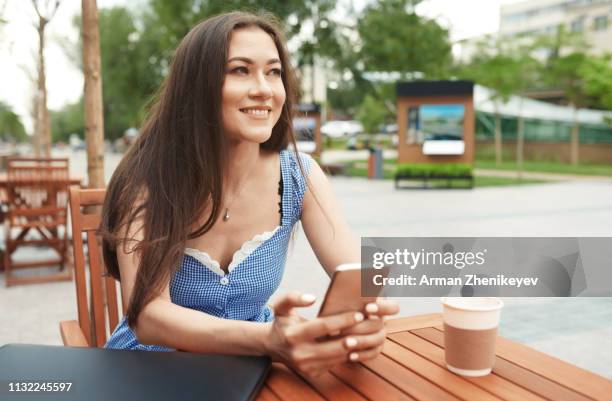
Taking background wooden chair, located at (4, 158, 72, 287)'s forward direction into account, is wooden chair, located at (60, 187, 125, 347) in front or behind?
behind

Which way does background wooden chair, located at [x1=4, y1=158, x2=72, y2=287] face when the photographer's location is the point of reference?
facing away from the viewer

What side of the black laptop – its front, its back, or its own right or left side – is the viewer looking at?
back

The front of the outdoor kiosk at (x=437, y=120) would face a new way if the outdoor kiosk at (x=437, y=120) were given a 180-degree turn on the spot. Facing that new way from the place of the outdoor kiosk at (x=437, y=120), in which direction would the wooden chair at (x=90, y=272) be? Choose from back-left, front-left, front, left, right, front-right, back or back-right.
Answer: back

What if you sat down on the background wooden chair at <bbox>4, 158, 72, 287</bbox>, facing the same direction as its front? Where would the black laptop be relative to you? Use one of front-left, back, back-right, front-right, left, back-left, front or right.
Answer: back

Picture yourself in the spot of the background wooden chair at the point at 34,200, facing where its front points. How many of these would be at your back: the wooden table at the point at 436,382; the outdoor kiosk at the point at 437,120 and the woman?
2

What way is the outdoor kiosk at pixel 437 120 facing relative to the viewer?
toward the camera

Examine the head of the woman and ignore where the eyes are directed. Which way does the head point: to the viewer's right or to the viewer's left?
to the viewer's right

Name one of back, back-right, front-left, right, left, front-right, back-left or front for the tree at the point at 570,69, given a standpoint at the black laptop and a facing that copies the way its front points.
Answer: front-right

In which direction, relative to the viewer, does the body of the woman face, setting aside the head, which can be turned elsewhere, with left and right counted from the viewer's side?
facing the viewer and to the right of the viewer

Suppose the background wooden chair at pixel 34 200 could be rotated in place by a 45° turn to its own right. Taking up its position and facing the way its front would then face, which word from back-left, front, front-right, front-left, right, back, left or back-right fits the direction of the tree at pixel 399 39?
front

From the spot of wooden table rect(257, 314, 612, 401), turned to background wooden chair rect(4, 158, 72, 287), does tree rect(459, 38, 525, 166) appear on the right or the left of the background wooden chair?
right
